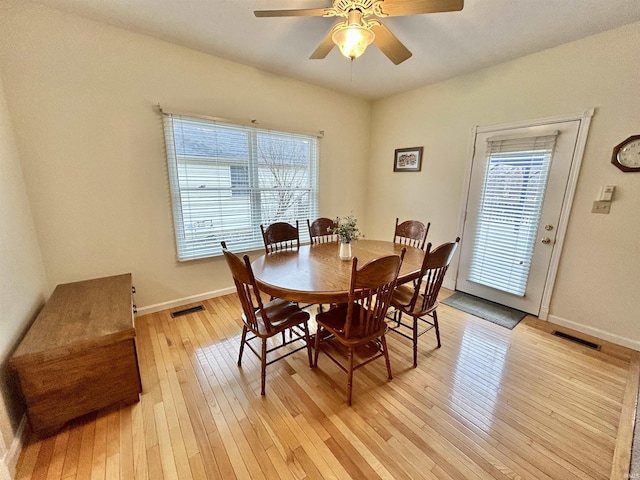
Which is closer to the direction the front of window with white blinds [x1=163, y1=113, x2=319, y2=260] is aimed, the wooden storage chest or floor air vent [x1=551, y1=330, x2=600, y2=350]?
the floor air vent

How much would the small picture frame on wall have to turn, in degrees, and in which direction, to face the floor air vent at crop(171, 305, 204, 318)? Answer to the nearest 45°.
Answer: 0° — it already faces it

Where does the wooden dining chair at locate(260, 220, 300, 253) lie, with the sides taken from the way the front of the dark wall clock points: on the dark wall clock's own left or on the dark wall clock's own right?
on the dark wall clock's own right

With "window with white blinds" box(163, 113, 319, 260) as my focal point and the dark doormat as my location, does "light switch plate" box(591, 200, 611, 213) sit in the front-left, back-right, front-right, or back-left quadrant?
back-left

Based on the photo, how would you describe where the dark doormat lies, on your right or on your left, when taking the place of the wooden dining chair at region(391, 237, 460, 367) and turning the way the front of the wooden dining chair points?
on your right

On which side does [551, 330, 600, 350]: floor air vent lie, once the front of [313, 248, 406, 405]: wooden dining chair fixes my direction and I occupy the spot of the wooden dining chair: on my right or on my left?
on my right

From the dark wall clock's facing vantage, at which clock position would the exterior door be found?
The exterior door is roughly at 3 o'clock from the dark wall clock.

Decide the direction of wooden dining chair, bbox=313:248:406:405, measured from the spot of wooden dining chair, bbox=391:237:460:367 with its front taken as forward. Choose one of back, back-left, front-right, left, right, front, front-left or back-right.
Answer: left

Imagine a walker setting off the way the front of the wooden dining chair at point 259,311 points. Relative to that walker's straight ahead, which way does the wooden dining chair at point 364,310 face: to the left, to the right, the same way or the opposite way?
to the left

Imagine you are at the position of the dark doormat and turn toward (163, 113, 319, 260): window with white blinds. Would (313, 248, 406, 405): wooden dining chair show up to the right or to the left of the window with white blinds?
left

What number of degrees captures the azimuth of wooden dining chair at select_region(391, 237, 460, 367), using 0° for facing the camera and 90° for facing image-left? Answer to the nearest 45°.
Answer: approximately 135°

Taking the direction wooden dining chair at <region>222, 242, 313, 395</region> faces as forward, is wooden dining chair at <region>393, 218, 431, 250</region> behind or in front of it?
in front

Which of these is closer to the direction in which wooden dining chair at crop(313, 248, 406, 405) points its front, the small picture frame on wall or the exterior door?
the small picture frame on wall

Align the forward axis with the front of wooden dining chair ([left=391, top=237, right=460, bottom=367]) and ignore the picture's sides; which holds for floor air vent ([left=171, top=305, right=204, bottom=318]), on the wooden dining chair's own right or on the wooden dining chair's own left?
on the wooden dining chair's own left
